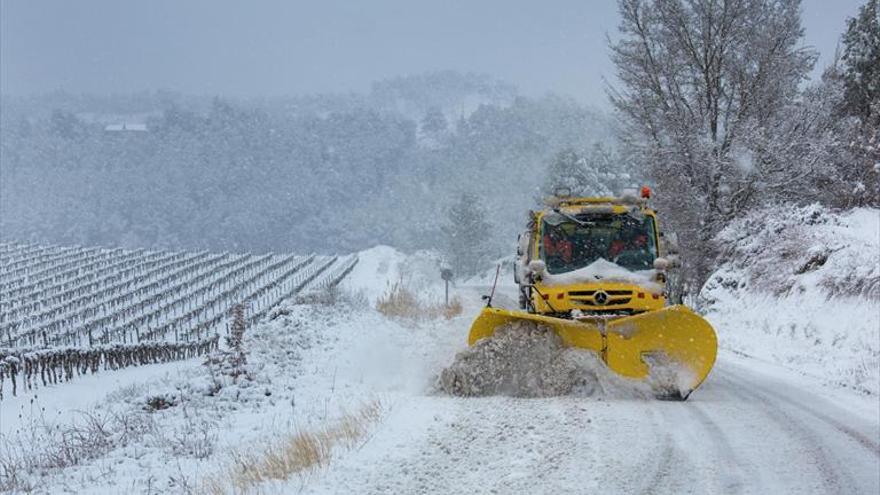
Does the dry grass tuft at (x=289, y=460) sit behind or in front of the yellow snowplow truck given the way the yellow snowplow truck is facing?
in front

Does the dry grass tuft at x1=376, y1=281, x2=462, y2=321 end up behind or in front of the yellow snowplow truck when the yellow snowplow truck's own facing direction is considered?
behind

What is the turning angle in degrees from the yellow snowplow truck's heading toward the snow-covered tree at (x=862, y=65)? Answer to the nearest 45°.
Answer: approximately 135° to its left

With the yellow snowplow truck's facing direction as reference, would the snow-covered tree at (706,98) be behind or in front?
behind

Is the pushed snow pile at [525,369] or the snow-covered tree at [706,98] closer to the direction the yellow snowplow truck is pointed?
the pushed snow pile

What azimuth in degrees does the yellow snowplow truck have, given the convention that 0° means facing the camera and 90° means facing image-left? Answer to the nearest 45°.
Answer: approximately 0°
